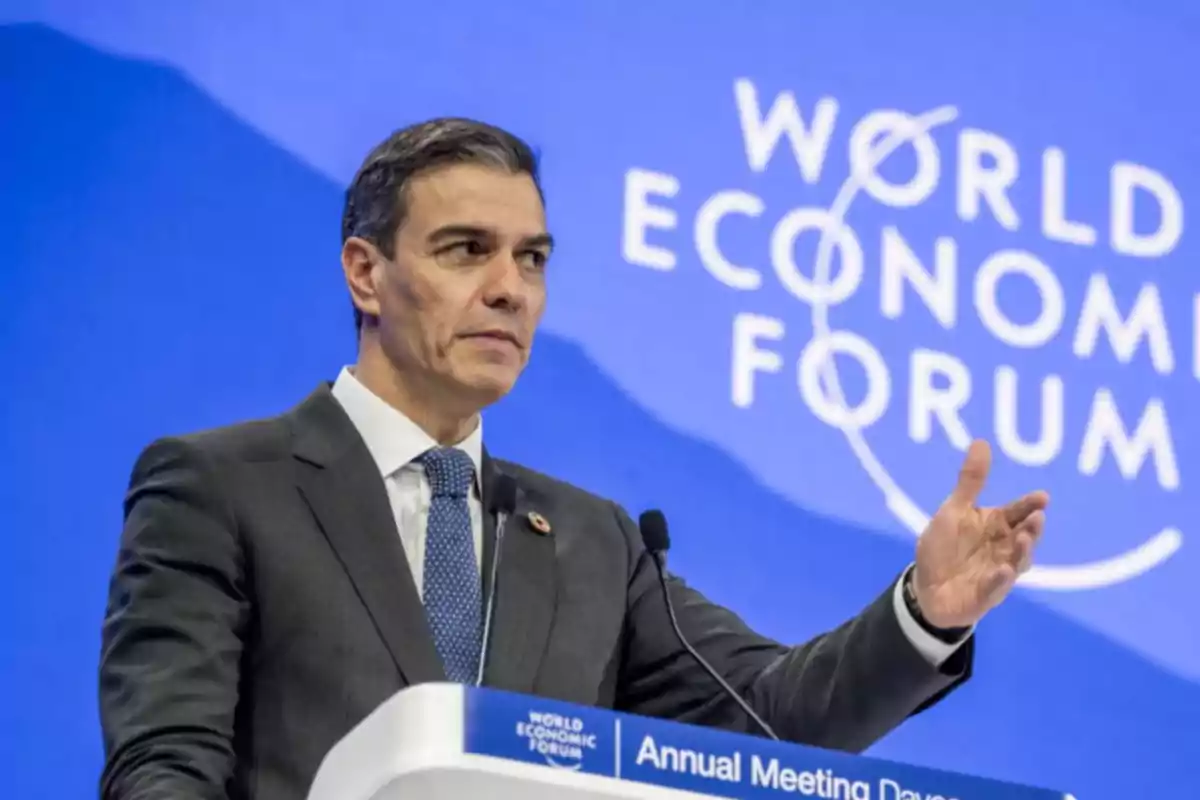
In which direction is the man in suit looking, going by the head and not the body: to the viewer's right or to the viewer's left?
to the viewer's right

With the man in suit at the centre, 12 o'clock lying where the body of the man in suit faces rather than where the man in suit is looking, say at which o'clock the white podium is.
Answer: The white podium is roughly at 1 o'clock from the man in suit.

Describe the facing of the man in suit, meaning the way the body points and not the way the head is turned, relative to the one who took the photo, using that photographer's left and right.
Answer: facing the viewer and to the right of the viewer
